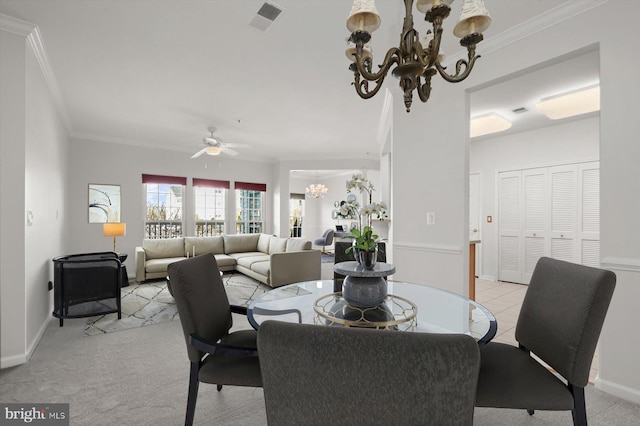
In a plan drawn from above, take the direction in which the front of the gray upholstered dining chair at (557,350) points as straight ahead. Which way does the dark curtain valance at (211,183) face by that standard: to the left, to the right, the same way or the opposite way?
to the left

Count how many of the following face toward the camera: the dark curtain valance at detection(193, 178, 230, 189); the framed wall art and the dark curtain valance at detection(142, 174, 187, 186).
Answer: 3

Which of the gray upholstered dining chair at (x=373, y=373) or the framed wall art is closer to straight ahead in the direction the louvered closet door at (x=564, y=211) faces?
the gray upholstered dining chair

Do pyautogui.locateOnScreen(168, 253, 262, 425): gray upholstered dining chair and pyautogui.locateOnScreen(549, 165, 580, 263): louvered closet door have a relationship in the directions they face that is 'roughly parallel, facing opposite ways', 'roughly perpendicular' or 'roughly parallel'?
roughly perpendicular

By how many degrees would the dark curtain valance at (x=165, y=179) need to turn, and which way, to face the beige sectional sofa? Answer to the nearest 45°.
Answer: approximately 45° to its left

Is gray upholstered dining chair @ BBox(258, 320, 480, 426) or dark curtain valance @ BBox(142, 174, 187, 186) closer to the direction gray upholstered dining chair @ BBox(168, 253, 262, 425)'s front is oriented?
the gray upholstered dining chair

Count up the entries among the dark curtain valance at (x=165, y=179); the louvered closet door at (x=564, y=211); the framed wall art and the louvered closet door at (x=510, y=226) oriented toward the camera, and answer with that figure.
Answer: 4

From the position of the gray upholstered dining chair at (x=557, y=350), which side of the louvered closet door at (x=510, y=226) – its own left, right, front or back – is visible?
front

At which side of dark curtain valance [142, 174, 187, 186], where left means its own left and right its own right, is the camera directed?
front

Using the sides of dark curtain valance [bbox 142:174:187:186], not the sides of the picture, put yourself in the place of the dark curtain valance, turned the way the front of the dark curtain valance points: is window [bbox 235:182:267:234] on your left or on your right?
on your left

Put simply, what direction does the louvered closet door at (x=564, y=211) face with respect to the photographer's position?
facing the viewer

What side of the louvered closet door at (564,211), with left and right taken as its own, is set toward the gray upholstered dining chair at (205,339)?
front

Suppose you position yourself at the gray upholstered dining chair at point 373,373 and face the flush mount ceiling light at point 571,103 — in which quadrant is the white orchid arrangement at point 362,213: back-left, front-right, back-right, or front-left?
front-left

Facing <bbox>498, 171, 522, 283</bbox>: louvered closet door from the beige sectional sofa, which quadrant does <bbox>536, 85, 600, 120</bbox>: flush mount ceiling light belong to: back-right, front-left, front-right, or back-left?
front-right

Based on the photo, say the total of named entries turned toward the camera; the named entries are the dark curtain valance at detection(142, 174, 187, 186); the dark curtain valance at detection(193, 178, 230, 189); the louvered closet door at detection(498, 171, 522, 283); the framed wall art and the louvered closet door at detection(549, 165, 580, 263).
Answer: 5

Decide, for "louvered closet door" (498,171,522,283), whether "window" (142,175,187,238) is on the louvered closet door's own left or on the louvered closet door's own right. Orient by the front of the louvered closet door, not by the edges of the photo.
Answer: on the louvered closet door's own right
